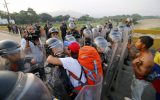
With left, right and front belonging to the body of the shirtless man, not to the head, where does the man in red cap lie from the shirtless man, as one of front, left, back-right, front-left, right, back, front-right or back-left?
front-left

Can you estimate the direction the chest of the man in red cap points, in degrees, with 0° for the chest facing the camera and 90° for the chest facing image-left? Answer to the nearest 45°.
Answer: approximately 135°

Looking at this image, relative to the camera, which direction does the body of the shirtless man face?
to the viewer's left

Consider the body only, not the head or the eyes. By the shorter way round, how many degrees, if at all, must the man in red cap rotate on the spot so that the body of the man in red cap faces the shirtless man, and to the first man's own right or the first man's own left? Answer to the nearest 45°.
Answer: approximately 90° to the first man's own right

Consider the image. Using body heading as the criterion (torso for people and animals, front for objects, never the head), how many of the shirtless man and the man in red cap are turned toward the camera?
0
